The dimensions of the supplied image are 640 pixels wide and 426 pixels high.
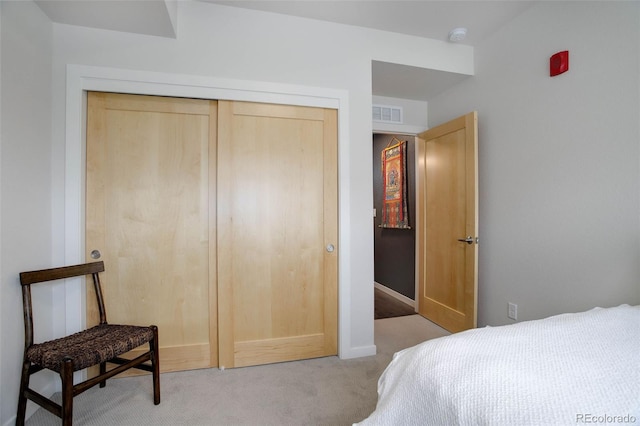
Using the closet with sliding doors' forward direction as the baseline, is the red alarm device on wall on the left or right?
on its left

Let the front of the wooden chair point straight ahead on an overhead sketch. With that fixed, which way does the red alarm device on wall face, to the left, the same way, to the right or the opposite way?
the opposite way

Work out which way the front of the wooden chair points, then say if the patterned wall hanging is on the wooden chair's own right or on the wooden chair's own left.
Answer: on the wooden chair's own left

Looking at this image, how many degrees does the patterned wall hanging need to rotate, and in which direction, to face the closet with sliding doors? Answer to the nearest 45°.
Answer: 0° — it already faces it

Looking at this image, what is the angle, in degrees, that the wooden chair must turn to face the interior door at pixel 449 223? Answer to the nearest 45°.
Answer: approximately 45° to its left

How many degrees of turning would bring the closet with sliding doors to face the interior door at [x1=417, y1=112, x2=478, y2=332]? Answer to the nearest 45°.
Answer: approximately 90° to its left

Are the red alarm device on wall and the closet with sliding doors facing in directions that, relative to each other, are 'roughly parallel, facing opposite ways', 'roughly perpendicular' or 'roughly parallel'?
roughly perpendicular

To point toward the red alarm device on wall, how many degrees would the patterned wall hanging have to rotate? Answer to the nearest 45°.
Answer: approximately 90° to its left

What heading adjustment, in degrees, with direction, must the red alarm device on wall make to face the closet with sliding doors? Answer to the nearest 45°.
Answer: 0° — it already faces it
